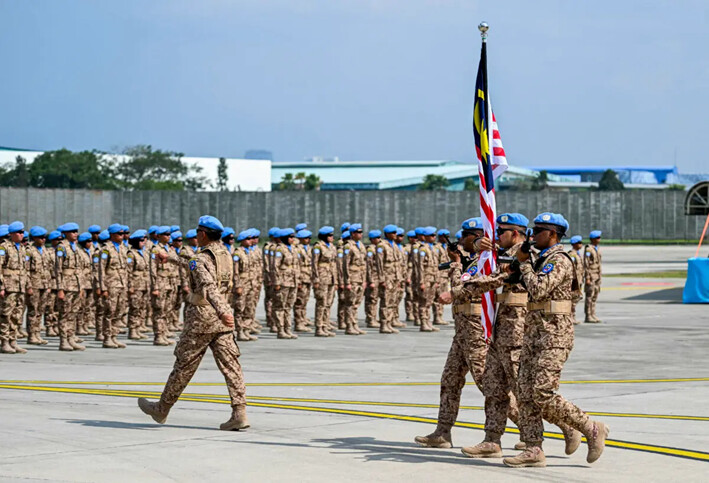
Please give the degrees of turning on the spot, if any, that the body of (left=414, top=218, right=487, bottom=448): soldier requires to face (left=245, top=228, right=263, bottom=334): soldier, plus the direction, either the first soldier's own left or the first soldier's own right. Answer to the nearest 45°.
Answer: approximately 90° to the first soldier's own right

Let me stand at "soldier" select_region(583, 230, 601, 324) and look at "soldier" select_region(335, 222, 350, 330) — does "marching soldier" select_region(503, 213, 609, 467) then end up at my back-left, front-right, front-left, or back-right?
front-left

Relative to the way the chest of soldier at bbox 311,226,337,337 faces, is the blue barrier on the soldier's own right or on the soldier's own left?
on the soldier's own left

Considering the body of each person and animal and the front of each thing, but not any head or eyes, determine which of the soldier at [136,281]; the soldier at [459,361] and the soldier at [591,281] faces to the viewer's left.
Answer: the soldier at [459,361]

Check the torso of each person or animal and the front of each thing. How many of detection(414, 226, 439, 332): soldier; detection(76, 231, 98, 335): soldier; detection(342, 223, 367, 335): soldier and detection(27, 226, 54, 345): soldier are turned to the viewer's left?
0

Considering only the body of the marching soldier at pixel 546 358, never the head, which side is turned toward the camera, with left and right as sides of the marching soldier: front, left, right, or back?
left

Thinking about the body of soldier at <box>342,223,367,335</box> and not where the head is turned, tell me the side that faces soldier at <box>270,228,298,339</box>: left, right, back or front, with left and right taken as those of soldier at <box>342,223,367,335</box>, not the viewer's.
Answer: right

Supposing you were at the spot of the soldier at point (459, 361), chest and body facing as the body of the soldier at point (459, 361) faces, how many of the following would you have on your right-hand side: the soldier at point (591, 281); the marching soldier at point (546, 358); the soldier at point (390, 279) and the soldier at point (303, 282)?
3

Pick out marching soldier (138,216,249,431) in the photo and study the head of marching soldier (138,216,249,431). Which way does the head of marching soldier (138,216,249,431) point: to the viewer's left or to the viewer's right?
to the viewer's left

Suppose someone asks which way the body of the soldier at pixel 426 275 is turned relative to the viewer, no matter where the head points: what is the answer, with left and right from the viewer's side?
facing the viewer and to the right of the viewer

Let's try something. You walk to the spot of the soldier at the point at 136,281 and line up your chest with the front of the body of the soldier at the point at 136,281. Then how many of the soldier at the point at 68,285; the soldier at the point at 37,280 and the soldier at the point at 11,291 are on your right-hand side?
3

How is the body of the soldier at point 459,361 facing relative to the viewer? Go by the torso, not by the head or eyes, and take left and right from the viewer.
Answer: facing to the left of the viewer

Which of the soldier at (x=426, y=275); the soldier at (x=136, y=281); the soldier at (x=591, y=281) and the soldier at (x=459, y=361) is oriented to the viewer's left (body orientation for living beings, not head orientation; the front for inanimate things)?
the soldier at (x=459, y=361)

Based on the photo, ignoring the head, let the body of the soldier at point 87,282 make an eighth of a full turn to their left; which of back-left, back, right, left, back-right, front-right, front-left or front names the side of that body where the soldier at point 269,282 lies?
front

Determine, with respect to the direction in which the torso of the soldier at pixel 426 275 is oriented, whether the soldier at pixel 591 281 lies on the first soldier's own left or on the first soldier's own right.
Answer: on the first soldier's own left

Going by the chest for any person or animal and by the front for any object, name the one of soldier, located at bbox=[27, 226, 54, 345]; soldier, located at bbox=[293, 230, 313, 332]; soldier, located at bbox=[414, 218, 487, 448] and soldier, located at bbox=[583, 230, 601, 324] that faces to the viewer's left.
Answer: soldier, located at bbox=[414, 218, 487, 448]

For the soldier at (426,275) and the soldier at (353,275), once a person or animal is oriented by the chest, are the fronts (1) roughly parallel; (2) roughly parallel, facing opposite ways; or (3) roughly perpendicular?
roughly parallel

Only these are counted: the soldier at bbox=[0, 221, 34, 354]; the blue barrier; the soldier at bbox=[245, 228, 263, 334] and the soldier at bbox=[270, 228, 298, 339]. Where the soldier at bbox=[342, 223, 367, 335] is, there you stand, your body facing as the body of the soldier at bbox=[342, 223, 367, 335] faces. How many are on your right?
3
